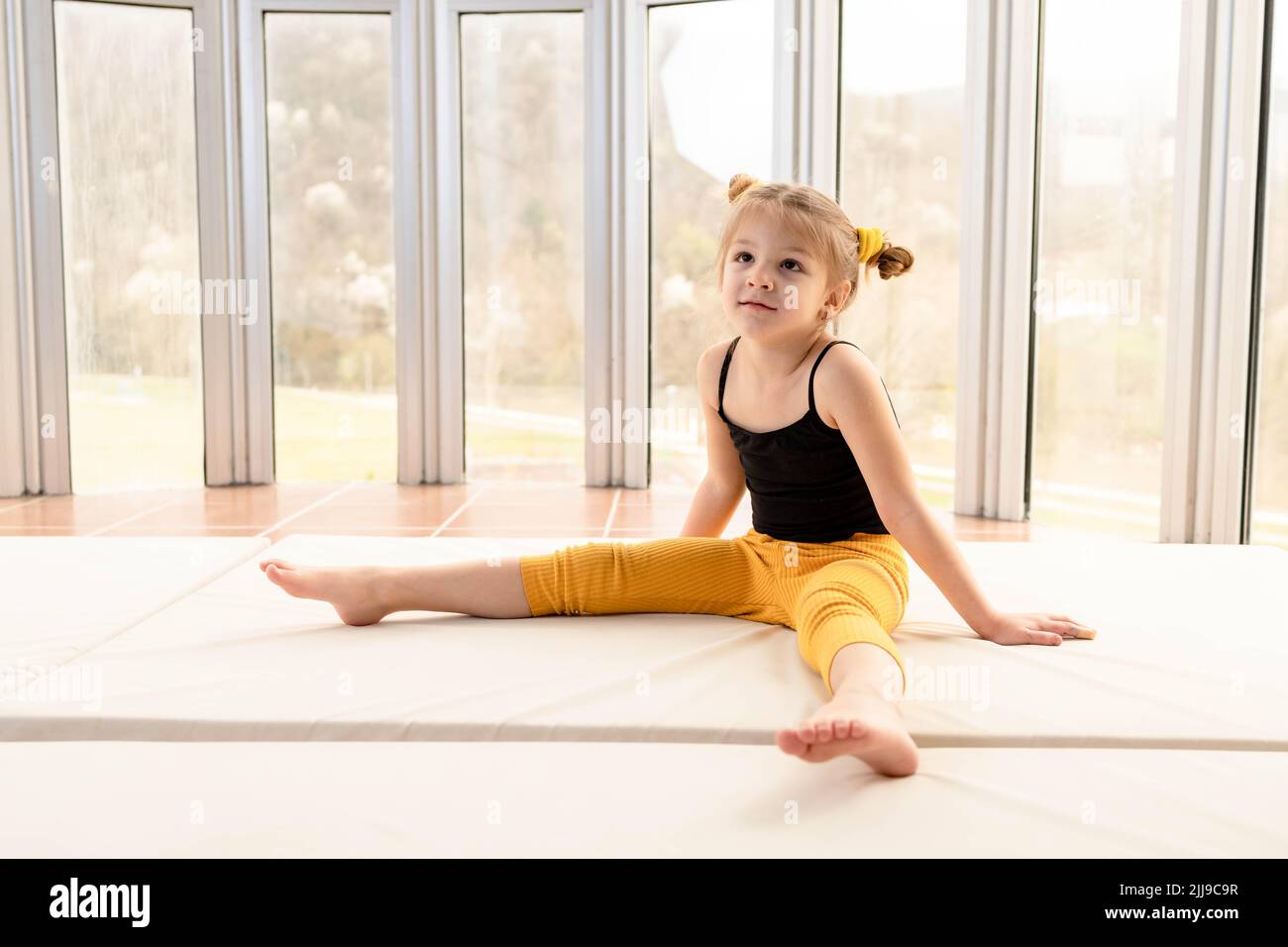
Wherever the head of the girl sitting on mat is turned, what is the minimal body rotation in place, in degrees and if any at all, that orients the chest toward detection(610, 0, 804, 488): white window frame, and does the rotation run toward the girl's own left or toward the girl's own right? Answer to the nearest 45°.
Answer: approximately 135° to the girl's own right

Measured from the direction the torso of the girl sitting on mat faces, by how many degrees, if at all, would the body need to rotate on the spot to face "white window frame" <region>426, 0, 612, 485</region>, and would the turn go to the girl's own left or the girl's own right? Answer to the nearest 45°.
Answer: approximately 135° to the girl's own right

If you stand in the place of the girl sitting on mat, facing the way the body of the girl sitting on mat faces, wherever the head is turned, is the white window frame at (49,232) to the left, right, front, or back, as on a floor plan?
right

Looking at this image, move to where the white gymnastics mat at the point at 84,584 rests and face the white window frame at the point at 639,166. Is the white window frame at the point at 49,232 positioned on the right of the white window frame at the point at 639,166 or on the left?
left

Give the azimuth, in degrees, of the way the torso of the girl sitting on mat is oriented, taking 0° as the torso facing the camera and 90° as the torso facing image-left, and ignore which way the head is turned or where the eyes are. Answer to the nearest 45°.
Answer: approximately 45°

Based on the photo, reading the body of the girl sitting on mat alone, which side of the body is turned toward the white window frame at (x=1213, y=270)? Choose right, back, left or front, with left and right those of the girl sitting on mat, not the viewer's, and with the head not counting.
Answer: back

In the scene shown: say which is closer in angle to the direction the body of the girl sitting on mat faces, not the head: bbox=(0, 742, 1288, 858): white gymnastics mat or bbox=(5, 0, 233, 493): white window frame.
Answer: the white gymnastics mat
